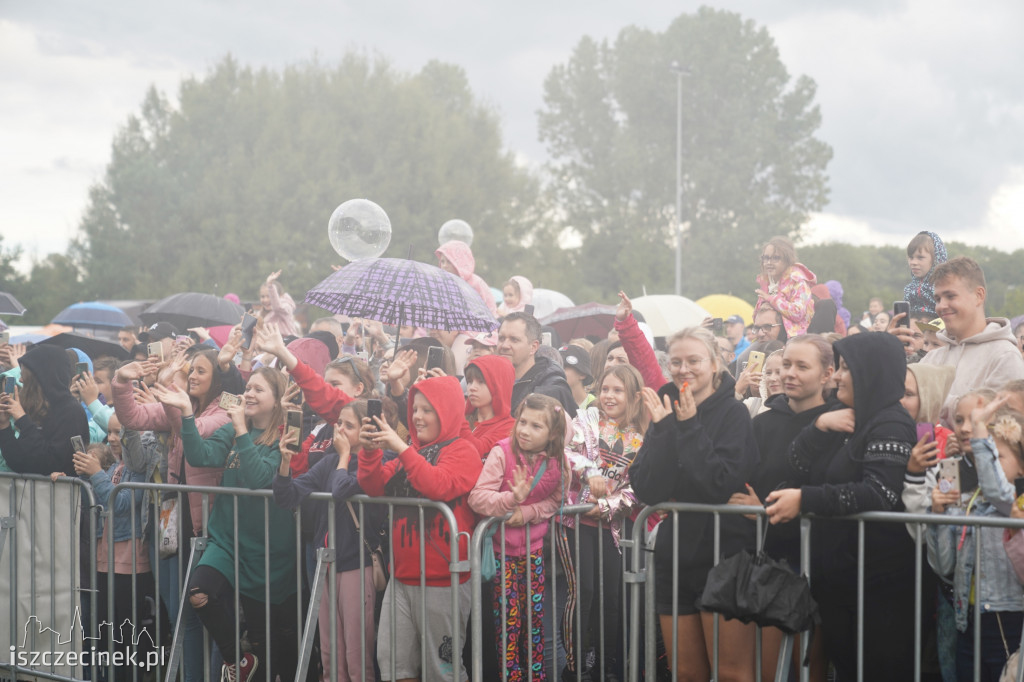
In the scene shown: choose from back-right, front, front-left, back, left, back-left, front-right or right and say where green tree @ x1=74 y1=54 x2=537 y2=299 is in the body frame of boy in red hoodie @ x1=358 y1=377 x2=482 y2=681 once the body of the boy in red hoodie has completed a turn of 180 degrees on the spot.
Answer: front-left

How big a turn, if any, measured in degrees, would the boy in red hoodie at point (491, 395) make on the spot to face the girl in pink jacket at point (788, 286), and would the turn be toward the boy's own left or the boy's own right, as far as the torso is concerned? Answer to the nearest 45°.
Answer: approximately 180°

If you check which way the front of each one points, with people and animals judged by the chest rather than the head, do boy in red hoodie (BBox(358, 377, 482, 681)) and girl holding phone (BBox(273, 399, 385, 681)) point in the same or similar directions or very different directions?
same or similar directions

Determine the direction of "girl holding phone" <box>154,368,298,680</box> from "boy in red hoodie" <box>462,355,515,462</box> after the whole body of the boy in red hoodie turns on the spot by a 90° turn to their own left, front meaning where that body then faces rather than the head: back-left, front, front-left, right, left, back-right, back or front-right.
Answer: back-right

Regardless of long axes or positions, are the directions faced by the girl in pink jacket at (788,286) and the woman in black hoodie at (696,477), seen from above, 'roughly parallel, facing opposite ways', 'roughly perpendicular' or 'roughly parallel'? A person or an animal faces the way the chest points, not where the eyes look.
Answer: roughly parallel

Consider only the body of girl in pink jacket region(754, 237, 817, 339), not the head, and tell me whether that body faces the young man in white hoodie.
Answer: no

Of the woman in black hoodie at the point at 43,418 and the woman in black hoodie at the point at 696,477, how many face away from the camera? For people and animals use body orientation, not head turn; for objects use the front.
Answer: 0

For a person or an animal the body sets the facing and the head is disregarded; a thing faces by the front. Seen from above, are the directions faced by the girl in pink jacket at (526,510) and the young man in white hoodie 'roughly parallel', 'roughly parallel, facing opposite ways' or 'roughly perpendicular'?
roughly parallel

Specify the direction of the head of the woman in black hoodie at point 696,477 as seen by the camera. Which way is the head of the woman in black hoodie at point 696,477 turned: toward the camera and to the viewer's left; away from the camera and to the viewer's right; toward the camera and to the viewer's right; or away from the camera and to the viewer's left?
toward the camera and to the viewer's left

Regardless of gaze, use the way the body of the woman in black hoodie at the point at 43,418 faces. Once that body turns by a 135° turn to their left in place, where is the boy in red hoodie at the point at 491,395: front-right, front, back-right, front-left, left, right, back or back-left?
front

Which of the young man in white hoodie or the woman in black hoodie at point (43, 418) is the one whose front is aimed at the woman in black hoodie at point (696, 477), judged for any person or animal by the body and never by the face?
the young man in white hoodie

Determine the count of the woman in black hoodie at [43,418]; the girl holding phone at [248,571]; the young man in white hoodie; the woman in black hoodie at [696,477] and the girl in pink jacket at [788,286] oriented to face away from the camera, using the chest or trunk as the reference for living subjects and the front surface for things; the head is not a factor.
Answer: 0

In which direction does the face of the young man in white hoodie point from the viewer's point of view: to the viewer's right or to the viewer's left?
to the viewer's left

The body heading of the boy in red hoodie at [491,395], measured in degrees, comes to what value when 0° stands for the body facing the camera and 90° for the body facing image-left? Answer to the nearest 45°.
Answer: approximately 45°

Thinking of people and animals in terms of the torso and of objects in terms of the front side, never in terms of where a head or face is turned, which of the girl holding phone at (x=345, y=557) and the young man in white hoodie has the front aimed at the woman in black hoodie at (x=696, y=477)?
the young man in white hoodie

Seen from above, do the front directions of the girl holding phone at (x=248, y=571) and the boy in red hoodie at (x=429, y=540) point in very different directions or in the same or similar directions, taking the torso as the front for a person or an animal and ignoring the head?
same or similar directions

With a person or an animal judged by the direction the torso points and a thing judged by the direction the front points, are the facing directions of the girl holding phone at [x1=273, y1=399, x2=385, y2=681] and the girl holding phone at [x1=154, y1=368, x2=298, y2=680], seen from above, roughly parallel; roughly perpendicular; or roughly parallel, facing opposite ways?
roughly parallel

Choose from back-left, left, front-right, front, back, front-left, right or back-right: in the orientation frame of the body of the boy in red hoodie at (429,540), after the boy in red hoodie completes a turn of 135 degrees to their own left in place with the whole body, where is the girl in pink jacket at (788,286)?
front-left
